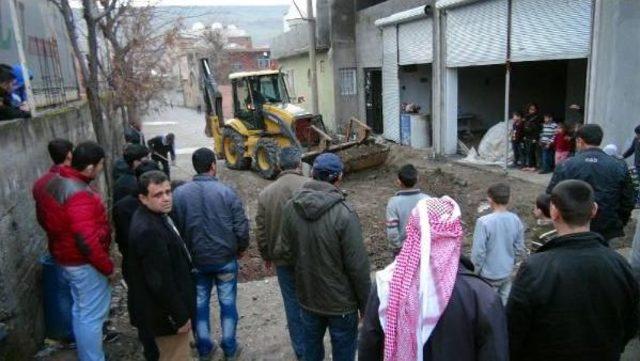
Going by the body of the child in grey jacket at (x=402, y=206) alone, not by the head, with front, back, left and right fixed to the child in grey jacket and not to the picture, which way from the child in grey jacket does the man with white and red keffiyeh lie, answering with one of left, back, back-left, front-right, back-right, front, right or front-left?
back

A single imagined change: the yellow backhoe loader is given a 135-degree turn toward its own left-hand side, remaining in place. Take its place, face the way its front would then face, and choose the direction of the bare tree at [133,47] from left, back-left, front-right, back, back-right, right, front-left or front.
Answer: left

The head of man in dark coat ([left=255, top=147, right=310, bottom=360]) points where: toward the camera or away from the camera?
away from the camera

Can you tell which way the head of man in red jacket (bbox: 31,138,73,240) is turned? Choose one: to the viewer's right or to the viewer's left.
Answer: to the viewer's right

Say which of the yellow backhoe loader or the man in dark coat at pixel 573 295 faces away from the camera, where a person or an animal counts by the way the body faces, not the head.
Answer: the man in dark coat

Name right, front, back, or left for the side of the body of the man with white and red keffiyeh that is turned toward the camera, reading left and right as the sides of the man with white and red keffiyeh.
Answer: back

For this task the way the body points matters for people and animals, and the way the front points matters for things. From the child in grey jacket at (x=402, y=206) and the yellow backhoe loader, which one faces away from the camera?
the child in grey jacket

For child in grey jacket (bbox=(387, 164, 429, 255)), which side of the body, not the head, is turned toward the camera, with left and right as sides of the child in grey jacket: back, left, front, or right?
back

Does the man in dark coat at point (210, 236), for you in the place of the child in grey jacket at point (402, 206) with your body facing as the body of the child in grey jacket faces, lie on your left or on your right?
on your left

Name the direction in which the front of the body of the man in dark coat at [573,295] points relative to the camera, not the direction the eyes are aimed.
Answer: away from the camera

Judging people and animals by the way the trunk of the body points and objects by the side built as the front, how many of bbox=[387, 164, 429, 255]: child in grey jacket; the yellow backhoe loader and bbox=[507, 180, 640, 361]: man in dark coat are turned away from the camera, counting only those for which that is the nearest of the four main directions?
2

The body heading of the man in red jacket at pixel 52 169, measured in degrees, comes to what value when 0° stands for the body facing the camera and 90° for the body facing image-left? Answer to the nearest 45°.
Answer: approximately 225°
